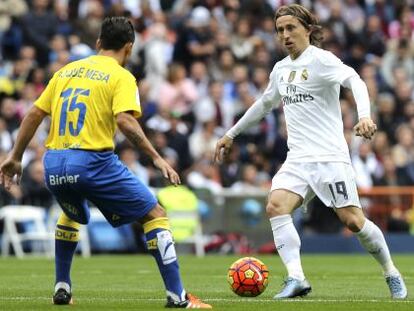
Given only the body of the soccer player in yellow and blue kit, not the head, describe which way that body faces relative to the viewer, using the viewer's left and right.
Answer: facing away from the viewer and to the right of the viewer

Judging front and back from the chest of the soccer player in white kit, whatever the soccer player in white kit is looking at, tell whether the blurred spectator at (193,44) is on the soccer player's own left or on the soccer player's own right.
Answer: on the soccer player's own right

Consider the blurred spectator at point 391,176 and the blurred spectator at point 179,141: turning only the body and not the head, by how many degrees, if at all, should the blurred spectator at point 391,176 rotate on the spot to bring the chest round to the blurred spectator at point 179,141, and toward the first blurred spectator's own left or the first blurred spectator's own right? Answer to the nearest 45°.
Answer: approximately 45° to the first blurred spectator's own right

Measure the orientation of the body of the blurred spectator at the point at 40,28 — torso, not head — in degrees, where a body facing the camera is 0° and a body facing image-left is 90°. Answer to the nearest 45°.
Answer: approximately 0°

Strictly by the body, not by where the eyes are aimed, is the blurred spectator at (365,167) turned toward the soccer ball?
yes

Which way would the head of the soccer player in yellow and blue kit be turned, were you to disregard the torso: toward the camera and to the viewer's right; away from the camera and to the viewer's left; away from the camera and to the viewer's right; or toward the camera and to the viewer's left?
away from the camera and to the viewer's right

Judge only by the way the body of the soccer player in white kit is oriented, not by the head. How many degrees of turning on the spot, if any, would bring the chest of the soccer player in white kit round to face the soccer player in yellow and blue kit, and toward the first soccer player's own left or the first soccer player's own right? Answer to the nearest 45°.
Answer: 0° — they already face them
